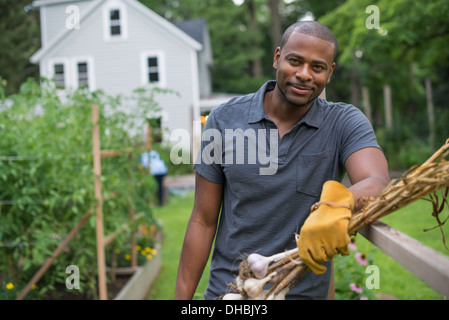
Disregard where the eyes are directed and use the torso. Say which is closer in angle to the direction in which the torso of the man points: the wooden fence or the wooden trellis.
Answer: the wooden fence

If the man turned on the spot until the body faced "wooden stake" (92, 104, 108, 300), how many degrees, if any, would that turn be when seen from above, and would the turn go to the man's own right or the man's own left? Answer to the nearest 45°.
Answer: approximately 135° to the man's own right

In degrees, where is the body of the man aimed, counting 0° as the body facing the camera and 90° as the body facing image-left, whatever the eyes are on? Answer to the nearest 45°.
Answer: approximately 0°

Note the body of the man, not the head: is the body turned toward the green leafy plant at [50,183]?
no

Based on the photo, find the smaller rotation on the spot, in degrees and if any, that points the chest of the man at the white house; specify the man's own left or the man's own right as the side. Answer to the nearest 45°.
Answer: approximately 180°

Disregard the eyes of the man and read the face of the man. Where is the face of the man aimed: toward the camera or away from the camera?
toward the camera

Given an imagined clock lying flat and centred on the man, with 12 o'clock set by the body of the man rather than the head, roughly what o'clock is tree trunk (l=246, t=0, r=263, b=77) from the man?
The tree trunk is roughly at 6 o'clock from the man.

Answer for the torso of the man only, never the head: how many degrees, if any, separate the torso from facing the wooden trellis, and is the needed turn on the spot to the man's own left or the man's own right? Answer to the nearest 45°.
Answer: approximately 135° to the man's own right

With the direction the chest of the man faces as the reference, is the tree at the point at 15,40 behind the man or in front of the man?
behind

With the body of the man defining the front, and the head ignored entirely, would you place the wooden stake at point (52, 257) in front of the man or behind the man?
behind

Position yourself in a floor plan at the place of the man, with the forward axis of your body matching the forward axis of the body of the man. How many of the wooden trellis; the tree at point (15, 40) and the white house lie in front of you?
0
